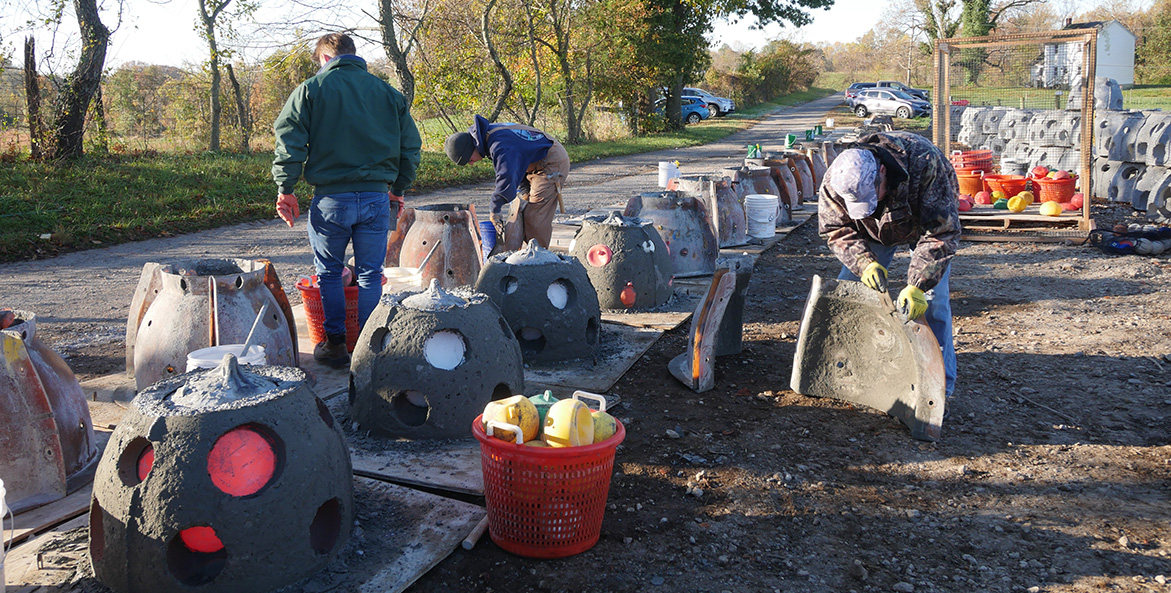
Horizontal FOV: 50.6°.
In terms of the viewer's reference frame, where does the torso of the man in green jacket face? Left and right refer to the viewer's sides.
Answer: facing away from the viewer

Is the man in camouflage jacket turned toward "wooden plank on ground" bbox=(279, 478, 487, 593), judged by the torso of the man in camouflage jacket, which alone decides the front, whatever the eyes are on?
yes

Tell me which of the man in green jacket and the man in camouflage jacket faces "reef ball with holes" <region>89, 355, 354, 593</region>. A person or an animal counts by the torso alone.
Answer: the man in camouflage jacket

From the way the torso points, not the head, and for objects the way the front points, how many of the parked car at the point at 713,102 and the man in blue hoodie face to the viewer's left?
1

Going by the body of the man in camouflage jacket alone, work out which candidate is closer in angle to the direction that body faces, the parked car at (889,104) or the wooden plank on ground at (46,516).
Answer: the wooden plank on ground

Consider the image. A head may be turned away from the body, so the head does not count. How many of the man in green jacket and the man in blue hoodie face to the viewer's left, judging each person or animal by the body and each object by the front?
1

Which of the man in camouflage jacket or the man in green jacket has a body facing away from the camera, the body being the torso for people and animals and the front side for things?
the man in green jacket

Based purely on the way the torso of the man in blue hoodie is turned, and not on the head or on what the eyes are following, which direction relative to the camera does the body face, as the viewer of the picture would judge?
to the viewer's left
